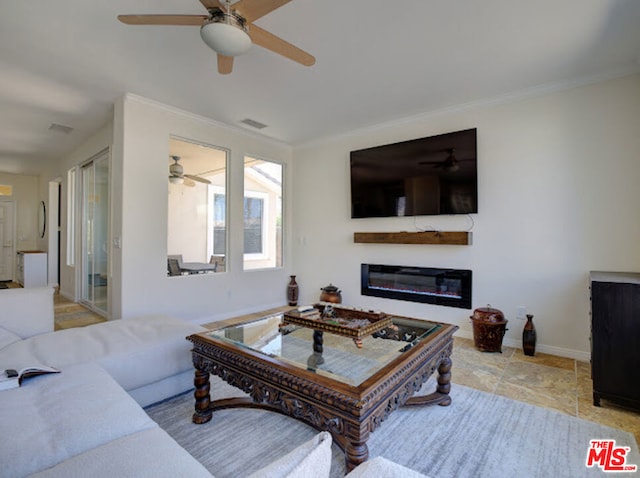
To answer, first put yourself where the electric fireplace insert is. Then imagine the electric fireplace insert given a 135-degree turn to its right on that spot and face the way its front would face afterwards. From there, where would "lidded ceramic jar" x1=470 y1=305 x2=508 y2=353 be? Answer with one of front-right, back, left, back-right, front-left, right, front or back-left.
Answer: back-right

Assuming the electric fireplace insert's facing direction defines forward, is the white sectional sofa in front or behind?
in front

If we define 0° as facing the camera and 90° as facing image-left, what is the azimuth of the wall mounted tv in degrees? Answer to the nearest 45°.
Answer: approximately 45°

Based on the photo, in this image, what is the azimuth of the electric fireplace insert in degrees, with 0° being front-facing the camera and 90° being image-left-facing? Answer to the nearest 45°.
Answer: approximately 45°

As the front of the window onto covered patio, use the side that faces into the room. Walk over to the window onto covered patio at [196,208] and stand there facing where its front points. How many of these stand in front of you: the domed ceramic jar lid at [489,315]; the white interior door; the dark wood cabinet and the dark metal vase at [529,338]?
3

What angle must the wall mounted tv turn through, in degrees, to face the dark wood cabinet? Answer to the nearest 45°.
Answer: approximately 90° to its left
